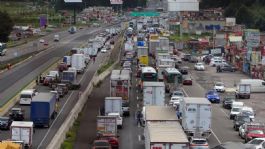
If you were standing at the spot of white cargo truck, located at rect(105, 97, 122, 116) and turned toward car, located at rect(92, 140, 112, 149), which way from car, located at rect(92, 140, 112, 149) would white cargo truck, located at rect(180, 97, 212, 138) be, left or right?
left

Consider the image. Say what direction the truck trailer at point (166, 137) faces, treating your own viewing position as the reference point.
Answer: facing away from the viewer

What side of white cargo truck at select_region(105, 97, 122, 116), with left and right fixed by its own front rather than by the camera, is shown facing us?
back

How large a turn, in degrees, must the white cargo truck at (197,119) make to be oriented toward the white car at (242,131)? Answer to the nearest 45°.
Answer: approximately 135° to its right

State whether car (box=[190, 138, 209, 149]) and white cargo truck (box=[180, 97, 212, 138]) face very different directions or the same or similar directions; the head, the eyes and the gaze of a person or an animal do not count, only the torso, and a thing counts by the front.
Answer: same or similar directions

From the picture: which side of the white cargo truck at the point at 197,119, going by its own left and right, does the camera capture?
back

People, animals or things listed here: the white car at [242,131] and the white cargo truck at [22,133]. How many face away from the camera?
1

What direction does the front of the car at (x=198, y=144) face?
away from the camera

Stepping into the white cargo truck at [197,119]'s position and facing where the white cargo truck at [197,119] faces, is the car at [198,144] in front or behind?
behind
